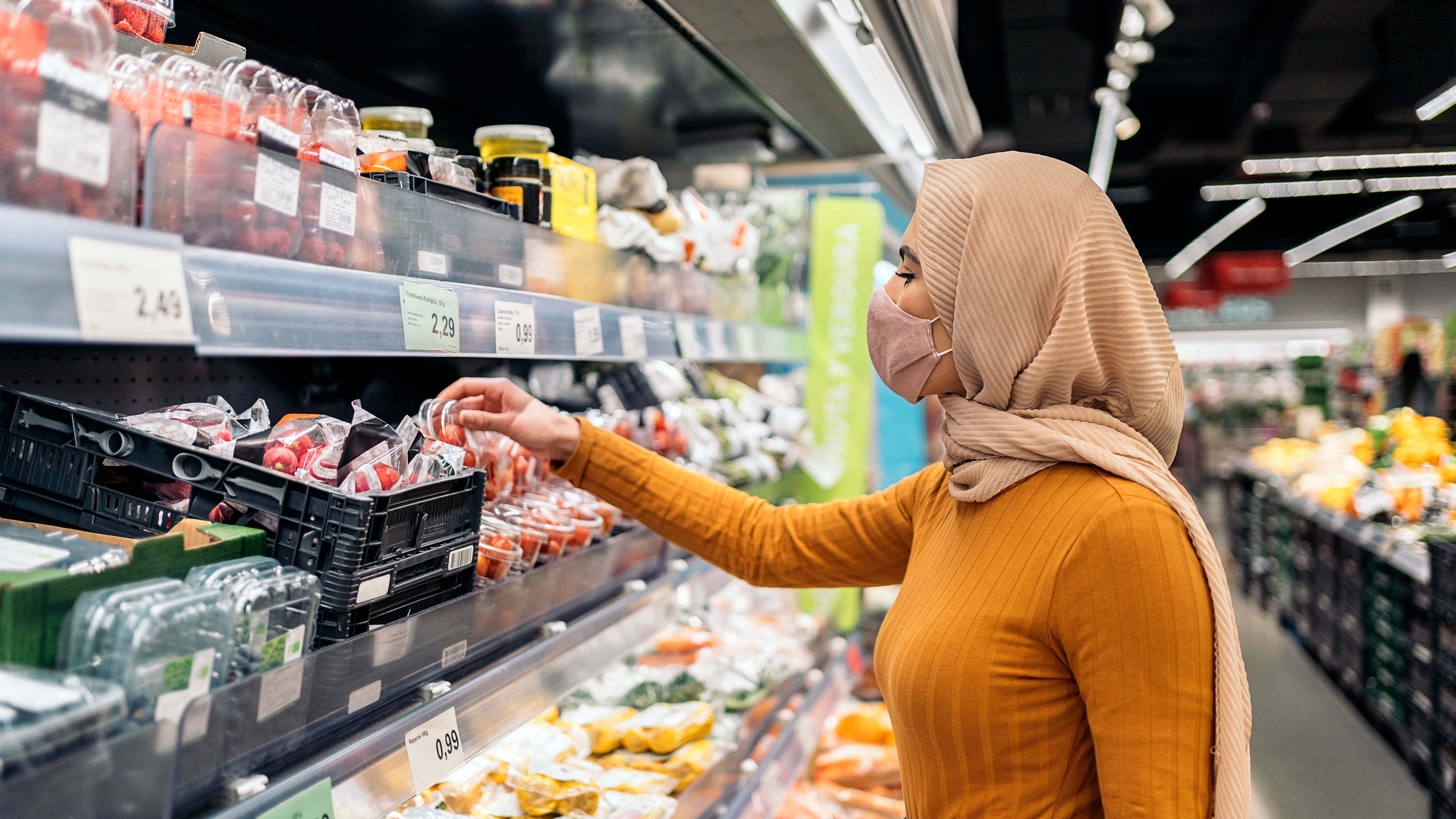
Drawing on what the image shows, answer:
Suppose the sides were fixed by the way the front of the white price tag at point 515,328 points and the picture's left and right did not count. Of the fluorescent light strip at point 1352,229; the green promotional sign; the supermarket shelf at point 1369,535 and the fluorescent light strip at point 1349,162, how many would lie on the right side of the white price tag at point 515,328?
0

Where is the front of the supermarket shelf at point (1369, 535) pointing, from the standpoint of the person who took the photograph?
facing the viewer and to the left of the viewer

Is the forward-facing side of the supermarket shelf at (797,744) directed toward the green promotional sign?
no

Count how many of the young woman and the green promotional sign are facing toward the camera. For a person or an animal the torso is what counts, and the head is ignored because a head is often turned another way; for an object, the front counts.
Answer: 1

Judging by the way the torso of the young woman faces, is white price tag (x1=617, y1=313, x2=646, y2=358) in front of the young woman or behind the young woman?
in front

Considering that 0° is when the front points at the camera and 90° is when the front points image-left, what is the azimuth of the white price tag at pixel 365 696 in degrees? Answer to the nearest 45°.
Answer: approximately 315°

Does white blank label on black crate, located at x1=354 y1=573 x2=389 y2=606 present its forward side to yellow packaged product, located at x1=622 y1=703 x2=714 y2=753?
no

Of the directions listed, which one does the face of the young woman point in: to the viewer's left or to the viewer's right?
to the viewer's left

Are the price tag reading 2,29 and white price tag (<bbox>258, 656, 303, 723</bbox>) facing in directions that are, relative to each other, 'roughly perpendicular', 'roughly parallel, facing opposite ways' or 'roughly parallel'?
roughly parallel

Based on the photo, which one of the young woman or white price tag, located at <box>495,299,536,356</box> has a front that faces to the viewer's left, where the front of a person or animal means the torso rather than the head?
the young woman

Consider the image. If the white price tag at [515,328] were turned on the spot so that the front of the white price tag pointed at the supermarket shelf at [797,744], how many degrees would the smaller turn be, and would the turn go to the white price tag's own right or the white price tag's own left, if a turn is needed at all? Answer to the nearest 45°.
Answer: approximately 90° to the white price tag's own left

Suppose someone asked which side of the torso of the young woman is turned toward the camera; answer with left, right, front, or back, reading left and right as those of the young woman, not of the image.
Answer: left

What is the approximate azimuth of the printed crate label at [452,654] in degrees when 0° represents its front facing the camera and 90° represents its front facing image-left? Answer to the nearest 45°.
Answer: approximately 315°
